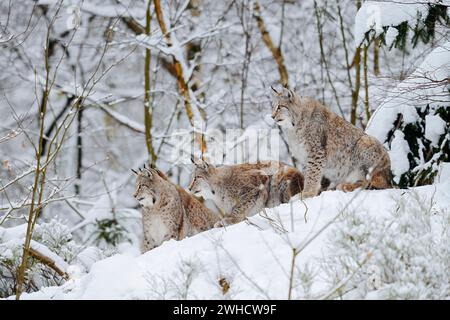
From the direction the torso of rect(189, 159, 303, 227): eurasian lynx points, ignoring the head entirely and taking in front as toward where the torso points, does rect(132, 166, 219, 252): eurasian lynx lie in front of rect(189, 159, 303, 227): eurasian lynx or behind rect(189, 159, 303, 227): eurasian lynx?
in front

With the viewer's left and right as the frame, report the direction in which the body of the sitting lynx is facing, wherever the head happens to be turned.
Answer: facing to the left of the viewer

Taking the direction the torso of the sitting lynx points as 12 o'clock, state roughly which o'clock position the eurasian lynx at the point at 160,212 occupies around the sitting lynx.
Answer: The eurasian lynx is roughly at 12 o'clock from the sitting lynx.

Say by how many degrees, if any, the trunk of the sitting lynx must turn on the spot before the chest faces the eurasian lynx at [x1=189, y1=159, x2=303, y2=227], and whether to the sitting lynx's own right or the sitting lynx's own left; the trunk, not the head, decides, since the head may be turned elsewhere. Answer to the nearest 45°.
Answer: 0° — it already faces it

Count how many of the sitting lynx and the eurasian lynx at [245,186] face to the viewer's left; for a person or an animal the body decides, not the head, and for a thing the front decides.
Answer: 2

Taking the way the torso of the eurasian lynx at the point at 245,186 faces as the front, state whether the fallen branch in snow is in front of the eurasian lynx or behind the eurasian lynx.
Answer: in front

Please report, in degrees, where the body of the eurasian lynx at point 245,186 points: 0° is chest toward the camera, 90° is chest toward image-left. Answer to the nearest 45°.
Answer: approximately 90°
